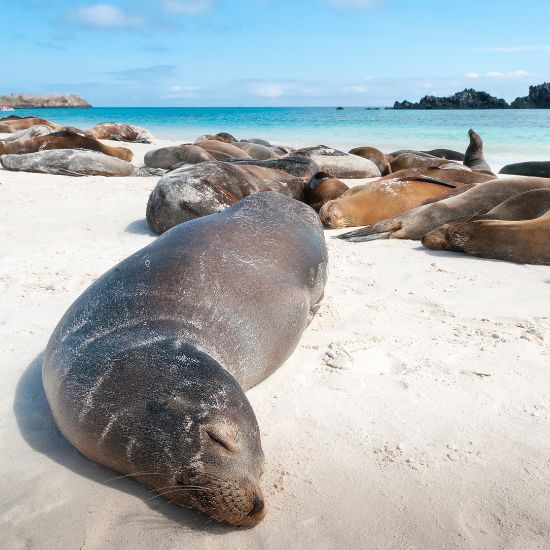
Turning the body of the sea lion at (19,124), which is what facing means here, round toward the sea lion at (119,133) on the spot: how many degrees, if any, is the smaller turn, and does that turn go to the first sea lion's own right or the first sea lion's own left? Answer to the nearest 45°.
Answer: approximately 180°

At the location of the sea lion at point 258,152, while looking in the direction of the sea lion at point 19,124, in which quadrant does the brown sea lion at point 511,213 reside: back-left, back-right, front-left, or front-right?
back-left

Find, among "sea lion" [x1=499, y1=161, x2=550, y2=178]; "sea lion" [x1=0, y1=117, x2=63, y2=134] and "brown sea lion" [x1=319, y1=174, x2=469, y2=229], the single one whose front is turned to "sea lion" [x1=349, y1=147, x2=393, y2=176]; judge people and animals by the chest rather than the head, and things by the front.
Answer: "sea lion" [x1=499, y1=161, x2=550, y2=178]

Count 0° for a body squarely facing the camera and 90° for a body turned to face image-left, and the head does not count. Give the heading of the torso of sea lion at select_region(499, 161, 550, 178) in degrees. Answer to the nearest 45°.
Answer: approximately 90°

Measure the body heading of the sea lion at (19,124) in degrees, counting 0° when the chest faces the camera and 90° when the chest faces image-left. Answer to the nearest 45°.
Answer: approximately 90°

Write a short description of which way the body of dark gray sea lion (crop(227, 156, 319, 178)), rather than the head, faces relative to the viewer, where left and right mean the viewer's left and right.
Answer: facing to the right of the viewer

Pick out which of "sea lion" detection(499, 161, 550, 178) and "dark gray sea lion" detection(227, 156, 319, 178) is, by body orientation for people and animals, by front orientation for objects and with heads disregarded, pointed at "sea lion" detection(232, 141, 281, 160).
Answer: "sea lion" detection(499, 161, 550, 178)
